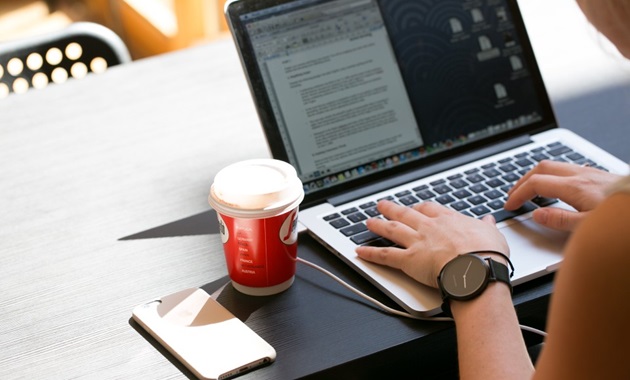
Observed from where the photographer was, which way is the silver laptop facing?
facing the viewer and to the right of the viewer

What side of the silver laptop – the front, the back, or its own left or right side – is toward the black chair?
back
